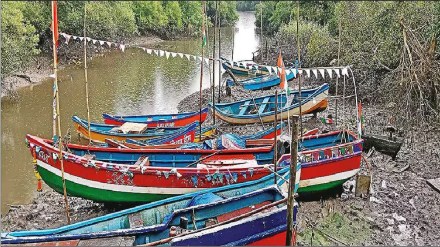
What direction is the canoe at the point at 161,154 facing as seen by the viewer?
to the viewer's left

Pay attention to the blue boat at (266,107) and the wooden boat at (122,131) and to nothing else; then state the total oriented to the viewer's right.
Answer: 1

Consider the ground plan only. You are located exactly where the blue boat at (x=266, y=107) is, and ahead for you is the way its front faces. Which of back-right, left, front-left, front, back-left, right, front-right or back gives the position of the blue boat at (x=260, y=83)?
left

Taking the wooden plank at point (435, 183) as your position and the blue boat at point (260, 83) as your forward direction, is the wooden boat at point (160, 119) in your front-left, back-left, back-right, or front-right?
front-left

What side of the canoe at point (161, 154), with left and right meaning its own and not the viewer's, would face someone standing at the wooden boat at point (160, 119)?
right

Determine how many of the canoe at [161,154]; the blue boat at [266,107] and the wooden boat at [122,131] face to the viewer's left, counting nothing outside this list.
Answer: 2

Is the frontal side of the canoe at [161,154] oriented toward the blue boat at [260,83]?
no

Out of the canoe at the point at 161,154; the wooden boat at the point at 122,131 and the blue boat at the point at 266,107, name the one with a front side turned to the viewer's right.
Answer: the blue boat

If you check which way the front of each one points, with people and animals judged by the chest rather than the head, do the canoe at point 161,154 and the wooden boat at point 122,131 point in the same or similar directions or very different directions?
same or similar directions

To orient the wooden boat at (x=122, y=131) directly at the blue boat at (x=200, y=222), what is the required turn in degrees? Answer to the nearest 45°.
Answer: approximately 90° to its left

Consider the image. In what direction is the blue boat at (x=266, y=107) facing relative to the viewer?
to the viewer's right

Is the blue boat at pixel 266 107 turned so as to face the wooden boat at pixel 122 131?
no

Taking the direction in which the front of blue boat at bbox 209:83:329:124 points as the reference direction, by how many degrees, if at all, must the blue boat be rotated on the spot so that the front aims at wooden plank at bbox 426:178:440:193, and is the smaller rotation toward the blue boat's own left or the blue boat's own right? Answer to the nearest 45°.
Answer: approximately 45° to the blue boat's own right

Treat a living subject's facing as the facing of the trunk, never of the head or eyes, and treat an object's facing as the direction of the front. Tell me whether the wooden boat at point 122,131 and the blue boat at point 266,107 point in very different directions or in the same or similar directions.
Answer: very different directions

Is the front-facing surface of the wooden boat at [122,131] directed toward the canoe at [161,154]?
no

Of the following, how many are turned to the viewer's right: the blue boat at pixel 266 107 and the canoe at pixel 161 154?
1

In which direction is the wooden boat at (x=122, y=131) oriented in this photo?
to the viewer's left

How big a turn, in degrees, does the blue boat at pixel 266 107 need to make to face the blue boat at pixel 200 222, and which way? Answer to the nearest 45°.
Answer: approximately 90° to its right

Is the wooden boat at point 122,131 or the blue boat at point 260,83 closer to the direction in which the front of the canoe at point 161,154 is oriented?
the wooden boat

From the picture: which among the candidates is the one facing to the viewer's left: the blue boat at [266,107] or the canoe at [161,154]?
the canoe

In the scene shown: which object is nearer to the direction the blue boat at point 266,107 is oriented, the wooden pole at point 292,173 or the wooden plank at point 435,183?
the wooden plank

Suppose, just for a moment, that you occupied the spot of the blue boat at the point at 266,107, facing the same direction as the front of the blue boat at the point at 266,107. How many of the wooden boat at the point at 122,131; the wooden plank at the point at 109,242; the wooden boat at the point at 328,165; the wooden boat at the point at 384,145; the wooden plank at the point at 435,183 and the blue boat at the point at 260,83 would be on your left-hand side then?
1

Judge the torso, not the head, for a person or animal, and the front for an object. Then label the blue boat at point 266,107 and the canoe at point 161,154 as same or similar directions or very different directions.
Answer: very different directions
